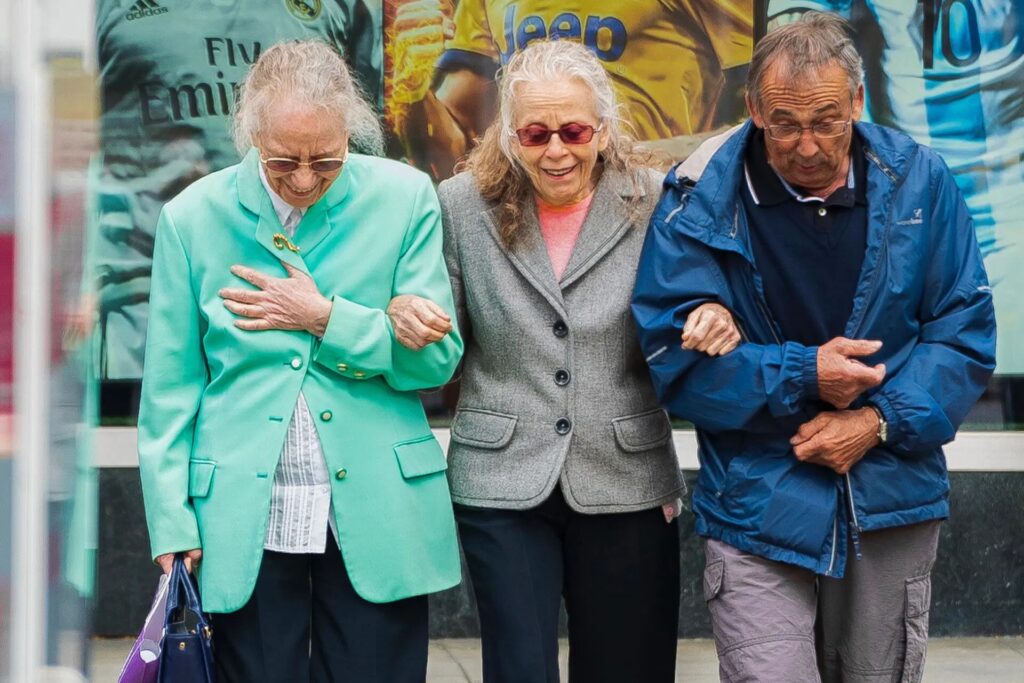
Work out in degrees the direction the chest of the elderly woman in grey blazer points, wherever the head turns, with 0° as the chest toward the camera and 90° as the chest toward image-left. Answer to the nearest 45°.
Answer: approximately 0°

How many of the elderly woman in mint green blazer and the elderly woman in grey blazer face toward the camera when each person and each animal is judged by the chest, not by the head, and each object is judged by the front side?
2

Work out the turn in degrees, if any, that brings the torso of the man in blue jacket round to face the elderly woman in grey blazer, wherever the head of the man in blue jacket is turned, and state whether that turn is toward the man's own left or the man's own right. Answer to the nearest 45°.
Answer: approximately 90° to the man's own right

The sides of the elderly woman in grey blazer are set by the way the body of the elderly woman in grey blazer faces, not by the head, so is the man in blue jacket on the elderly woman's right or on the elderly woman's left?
on the elderly woman's left

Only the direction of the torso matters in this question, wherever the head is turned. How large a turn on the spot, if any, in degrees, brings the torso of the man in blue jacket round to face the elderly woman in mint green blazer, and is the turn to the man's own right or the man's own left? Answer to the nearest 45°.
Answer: approximately 90° to the man's own right

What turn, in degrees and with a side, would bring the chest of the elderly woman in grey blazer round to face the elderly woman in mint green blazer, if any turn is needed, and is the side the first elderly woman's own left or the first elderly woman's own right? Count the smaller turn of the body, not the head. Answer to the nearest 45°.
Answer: approximately 90° to the first elderly woman's own right

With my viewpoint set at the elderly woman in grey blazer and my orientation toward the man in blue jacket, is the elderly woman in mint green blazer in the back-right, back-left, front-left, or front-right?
back-right

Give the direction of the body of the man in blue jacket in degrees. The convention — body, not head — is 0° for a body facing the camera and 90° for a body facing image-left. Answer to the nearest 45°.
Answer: approximately 0°
